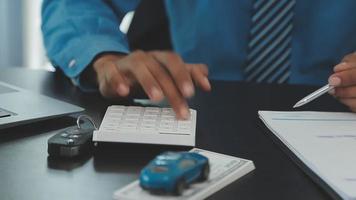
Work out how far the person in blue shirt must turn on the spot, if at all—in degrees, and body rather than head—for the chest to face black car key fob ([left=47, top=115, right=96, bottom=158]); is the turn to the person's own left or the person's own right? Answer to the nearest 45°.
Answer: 0° — they already face it

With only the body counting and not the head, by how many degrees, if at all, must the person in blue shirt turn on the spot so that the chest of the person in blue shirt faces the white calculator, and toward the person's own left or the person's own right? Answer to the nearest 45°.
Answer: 0° — they already face it

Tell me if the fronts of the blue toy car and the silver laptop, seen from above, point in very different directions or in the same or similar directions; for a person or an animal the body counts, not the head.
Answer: very different directions

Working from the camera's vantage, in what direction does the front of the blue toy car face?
facing the viewer and to the left of the viewer

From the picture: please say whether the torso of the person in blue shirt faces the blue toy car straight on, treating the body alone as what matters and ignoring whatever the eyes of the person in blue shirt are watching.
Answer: yes

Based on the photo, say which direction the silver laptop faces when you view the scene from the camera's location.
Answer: facing away from the viewer and to the right of the viewer

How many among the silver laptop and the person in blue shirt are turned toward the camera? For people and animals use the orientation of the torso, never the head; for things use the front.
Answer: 1
